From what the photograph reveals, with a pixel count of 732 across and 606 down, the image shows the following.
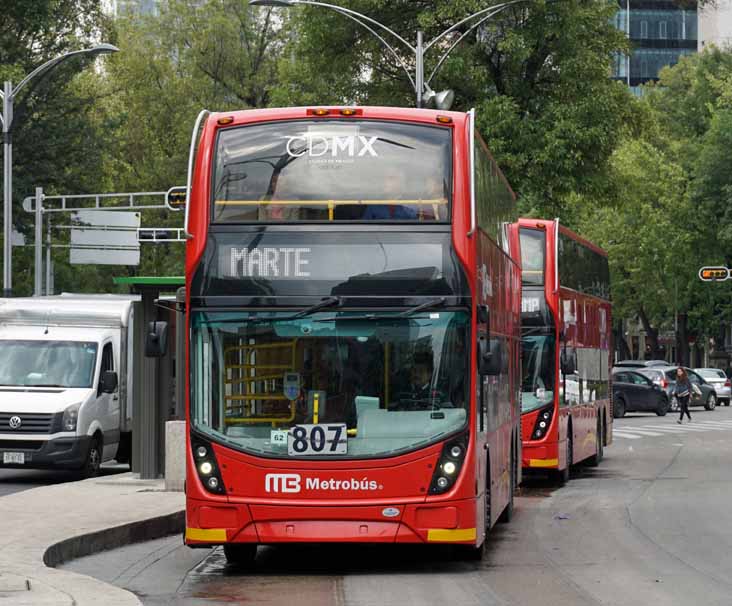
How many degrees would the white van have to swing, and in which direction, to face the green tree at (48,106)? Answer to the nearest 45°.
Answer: approximately 135° to its right

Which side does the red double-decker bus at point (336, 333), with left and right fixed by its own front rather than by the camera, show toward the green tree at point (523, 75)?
back

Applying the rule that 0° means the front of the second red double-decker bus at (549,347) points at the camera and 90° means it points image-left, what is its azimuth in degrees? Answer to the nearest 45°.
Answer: approximately 45°

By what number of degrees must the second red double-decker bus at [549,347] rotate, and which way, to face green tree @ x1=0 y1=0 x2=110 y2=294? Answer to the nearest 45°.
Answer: approximately 90° to its right

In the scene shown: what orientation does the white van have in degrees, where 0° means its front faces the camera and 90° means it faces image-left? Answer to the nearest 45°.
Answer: approximately 45°

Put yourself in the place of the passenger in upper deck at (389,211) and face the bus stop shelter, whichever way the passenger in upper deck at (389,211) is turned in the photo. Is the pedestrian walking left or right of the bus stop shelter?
right

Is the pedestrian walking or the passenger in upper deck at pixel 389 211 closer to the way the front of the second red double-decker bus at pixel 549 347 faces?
the passenger in upper deck

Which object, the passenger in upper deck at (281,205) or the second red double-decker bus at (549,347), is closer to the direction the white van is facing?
the passenger in upper deck

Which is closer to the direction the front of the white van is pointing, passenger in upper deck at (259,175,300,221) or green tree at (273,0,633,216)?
the passenger in upper deck
